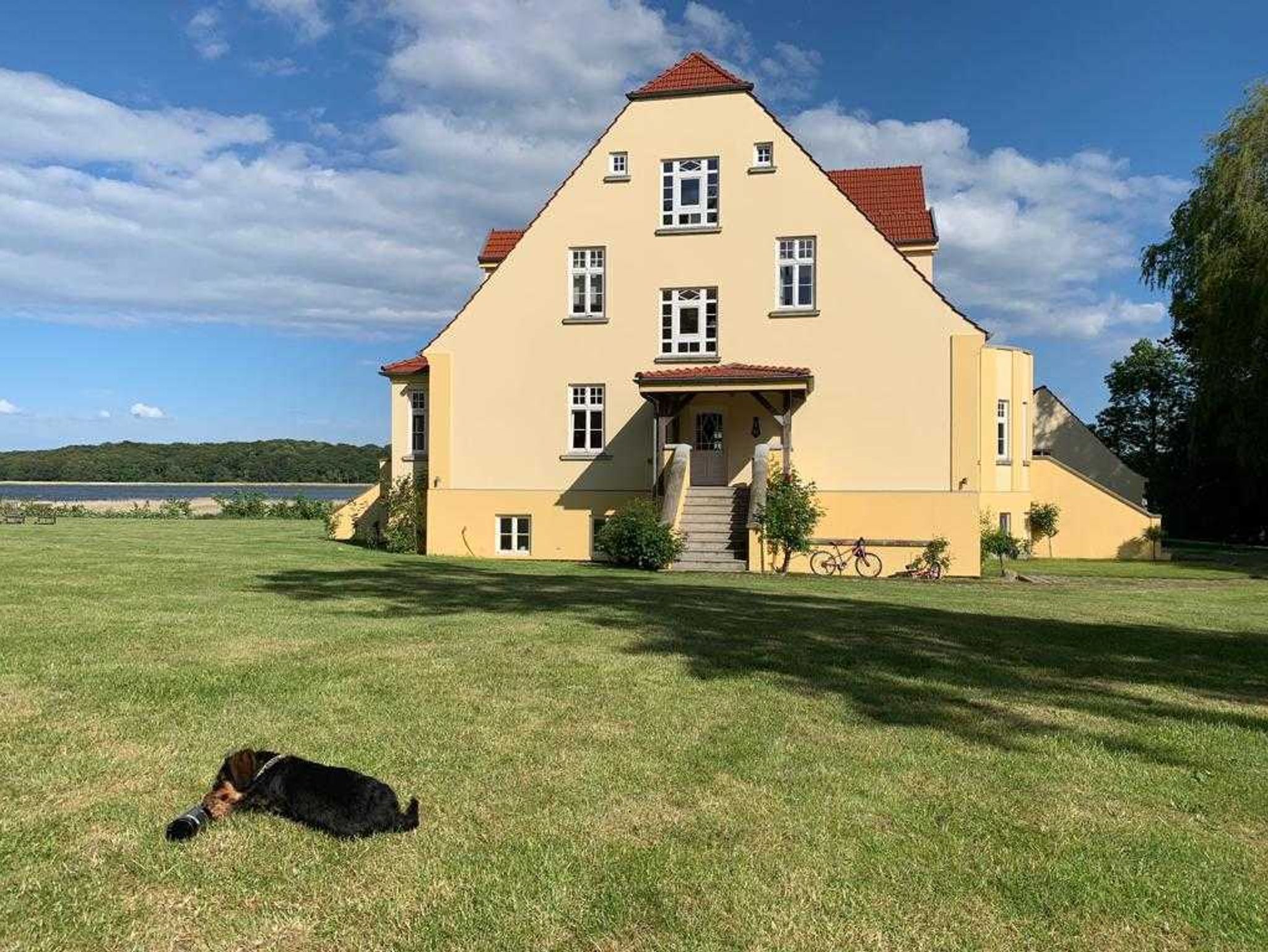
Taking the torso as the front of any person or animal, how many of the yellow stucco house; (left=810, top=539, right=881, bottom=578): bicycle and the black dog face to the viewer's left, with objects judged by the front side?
1

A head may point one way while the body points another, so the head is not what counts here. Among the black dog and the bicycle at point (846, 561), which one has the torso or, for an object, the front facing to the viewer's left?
the black dog

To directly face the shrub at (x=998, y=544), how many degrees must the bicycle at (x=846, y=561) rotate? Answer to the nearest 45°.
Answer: approximately 45° to its left

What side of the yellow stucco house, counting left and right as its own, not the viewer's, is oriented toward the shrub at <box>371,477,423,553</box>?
right

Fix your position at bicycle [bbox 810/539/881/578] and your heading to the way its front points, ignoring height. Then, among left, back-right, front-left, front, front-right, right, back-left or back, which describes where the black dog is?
right

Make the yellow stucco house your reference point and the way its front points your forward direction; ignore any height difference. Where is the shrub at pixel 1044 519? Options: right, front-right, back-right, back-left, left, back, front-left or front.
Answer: back-left

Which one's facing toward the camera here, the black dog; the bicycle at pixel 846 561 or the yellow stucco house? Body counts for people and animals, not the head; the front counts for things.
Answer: the yellow stucco house

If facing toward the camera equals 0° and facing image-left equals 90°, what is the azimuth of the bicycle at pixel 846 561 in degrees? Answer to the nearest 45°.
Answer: approximately 270°

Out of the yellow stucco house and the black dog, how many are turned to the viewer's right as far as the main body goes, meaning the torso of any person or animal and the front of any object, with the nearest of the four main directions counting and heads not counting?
0

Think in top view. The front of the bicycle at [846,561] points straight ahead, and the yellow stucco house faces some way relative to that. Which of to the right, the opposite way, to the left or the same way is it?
to the right

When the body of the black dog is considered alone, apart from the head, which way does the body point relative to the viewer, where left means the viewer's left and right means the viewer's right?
facing to the left of the viewer

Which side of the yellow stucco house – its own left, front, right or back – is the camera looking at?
front

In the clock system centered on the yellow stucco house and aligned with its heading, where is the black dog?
The black dog is roughly at 12 o'clock from the yellow stucco house.
